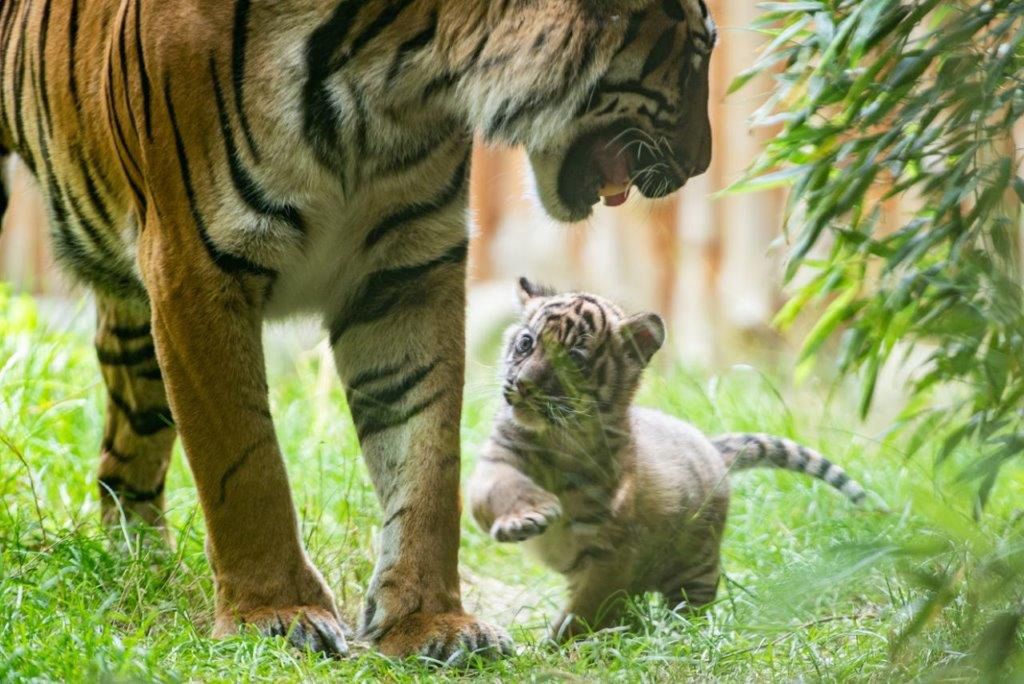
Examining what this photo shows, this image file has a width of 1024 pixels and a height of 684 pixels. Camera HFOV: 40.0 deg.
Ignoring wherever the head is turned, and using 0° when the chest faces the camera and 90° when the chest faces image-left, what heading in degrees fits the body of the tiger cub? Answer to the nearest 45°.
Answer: approximately 45°

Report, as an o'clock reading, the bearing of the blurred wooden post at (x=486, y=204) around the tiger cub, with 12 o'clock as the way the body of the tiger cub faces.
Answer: The blurred wooden post is roughly at 4 o'clock from the tiger cub.

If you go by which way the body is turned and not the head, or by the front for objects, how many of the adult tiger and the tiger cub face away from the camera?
0

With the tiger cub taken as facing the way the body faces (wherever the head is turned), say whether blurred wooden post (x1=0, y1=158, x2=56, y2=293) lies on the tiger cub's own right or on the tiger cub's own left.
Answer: on the tiger cub's own right

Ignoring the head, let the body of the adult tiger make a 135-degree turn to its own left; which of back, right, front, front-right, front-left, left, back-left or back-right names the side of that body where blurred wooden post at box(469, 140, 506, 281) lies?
front

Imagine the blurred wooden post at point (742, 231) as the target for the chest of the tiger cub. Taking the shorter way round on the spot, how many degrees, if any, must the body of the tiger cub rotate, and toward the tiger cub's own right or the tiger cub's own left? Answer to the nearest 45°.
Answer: approximately 135° to the tiger cub's own right

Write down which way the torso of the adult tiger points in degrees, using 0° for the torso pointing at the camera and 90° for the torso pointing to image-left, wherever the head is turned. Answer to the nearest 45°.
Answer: approximately 315°
